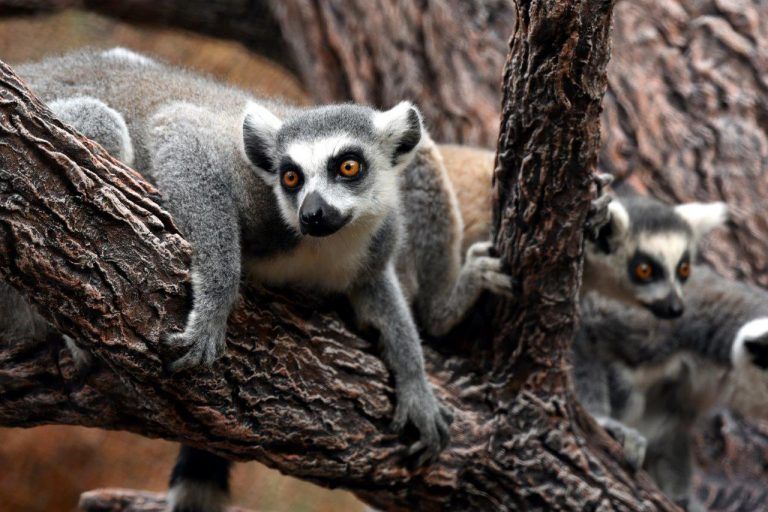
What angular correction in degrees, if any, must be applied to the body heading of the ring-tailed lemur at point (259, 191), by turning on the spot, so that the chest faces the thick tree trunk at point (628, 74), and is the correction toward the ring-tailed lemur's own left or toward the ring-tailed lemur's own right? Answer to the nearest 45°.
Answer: approximately 90° to the ring-tailed lemur's own left

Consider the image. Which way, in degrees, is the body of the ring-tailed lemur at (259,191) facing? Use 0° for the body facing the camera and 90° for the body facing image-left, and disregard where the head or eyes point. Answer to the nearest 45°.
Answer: approximately 315°

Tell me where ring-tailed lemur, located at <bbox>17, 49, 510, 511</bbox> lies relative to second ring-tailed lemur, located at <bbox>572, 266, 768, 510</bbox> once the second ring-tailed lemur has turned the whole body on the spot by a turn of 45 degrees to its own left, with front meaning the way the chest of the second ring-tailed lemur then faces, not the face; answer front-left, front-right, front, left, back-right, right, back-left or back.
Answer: back
